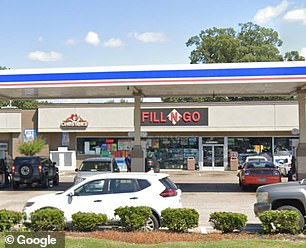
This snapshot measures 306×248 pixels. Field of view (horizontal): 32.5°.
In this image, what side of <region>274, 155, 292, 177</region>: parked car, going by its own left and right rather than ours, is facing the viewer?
back

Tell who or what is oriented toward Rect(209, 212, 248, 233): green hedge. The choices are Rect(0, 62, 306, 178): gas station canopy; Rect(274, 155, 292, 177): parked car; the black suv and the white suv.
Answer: the gas station canopy

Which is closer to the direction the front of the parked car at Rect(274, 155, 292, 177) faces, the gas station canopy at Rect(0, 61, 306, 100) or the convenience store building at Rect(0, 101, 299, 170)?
the convenience store building

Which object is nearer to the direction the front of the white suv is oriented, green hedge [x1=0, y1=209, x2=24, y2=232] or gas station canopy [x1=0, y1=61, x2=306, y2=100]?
the green hedge

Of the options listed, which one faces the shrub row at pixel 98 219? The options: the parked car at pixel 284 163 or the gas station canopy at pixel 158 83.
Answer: the gas station canopy

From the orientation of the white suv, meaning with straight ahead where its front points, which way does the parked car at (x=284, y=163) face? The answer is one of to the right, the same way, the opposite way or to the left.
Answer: to the right

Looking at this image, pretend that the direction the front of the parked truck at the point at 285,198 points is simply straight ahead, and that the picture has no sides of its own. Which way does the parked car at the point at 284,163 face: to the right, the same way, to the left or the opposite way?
to the right

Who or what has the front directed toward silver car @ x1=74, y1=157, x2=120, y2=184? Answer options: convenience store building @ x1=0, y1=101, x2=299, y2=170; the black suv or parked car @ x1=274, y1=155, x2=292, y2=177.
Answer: the convenience store building

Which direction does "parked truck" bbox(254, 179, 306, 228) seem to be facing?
to the viewer's left

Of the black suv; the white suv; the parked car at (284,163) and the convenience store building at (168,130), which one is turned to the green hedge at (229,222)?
the convenience store building

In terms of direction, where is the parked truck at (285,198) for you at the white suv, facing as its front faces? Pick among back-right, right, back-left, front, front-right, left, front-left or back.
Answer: back

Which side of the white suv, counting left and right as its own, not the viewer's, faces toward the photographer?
left

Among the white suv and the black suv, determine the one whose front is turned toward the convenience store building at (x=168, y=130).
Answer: the black suv

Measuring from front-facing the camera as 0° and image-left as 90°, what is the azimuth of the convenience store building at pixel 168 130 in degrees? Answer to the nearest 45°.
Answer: approximately 0°

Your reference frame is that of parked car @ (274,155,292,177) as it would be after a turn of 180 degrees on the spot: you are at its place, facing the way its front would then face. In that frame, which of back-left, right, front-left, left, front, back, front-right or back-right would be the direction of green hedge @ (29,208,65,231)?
front
